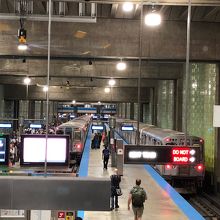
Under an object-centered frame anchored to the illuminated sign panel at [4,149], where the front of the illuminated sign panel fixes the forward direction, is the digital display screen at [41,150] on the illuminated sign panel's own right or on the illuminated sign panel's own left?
on the illuminated sign panel's own left

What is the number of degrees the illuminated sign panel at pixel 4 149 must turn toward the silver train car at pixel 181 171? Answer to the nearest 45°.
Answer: approximately 135° to its left

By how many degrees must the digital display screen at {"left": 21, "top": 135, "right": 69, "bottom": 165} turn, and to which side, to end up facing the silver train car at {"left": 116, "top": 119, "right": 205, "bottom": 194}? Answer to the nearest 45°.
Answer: approximately 135° to its left

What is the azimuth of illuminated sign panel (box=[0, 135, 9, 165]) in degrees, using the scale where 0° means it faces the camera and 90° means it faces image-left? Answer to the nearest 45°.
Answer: approximately 0°

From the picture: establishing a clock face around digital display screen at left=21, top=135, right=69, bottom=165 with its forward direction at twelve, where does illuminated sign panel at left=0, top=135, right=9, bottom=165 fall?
The illuminated sign panel is roughly at 4 o'clock from the digital display screen.

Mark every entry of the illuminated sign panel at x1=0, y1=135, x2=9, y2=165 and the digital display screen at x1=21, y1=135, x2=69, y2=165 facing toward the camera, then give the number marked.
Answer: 2
